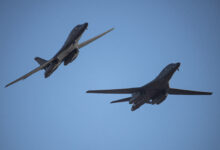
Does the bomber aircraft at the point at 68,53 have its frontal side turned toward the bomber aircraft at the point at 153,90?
no
